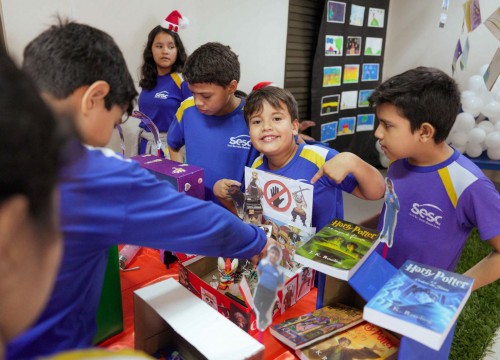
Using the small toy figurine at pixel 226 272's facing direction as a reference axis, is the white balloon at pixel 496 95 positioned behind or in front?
behind

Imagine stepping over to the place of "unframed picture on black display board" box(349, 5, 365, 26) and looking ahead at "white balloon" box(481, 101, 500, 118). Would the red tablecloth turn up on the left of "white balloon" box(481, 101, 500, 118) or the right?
right

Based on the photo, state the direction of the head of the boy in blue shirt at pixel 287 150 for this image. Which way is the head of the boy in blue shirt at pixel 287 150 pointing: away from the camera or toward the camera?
toward the camera

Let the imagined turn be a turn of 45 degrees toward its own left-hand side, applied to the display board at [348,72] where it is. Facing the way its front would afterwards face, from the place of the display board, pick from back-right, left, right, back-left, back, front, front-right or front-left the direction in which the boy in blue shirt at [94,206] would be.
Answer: right

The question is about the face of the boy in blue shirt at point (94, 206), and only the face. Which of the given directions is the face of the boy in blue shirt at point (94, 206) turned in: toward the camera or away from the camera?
away from the camera

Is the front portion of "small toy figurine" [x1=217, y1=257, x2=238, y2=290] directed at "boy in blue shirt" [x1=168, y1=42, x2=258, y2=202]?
no

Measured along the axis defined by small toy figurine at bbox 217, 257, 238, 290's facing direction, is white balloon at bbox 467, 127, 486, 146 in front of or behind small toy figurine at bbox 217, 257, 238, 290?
behind

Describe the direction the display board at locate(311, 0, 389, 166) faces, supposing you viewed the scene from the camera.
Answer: facing the viewer and to the right of the viewer

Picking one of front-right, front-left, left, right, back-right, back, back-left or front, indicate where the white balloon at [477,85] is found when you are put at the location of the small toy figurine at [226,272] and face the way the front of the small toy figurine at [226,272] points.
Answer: back-left

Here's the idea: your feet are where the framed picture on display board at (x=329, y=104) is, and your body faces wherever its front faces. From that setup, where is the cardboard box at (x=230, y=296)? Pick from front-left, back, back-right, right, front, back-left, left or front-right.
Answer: front-right

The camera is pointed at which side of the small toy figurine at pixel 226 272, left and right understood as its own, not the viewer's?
front

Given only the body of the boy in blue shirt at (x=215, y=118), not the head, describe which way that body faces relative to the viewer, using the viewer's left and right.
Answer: facing the viewer and to the left of the viewer

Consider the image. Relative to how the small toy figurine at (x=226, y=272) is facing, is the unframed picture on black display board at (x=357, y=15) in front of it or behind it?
behind

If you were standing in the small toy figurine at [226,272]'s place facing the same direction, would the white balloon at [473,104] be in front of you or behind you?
behind
